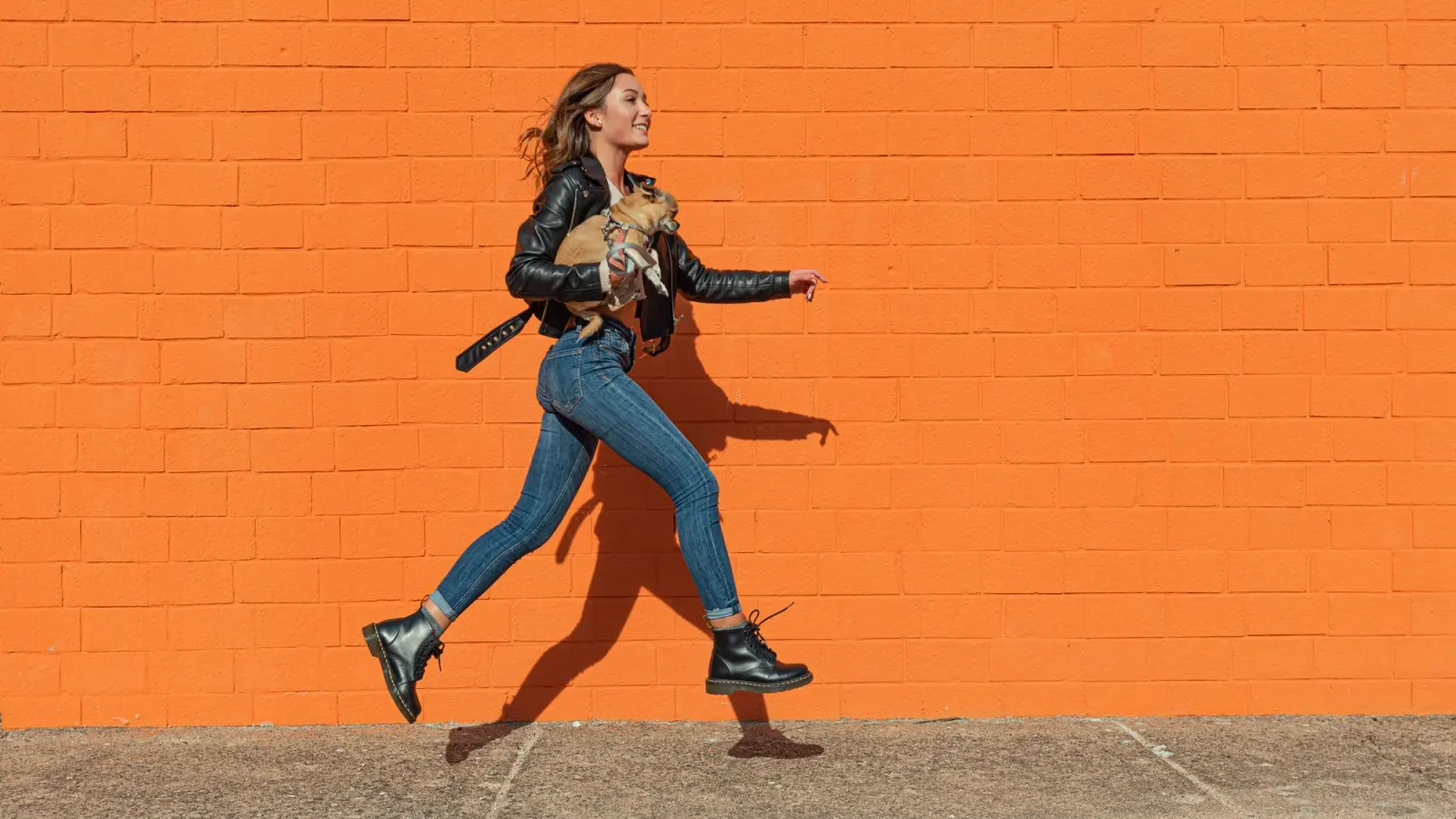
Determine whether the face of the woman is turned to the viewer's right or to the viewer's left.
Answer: to the viewer's right

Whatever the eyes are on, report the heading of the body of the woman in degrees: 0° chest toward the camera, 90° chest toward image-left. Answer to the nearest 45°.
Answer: approximately 270°
